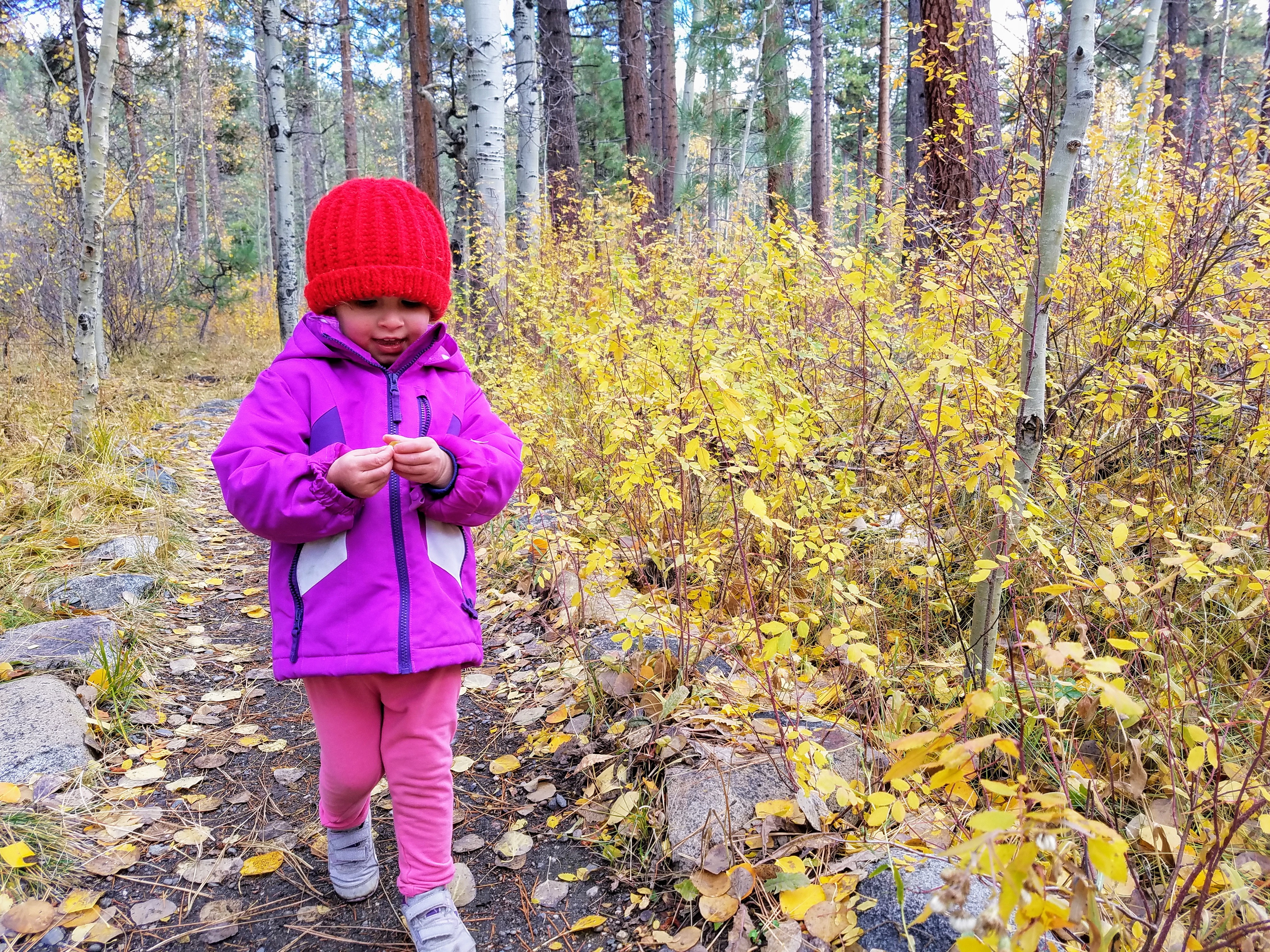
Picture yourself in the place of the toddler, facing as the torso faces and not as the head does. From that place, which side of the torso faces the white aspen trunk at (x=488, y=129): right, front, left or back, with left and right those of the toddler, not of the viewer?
back

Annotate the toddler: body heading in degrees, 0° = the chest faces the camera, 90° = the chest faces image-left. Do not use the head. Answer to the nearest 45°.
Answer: approximately 0°

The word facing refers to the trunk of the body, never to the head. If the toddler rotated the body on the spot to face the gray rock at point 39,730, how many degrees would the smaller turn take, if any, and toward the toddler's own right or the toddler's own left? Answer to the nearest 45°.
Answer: approximately 135° to the toddler's own right

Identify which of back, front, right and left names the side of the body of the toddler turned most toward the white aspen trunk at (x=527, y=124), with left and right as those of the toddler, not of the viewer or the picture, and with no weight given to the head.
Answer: back

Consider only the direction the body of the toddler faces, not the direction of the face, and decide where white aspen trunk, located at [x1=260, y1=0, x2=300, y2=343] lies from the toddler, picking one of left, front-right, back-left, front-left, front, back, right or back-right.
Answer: back
